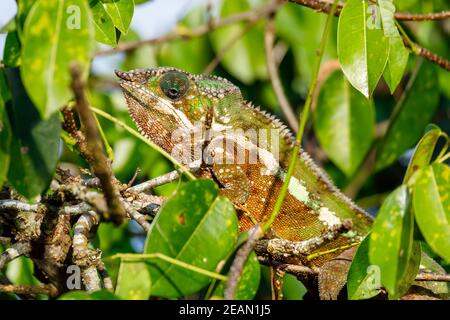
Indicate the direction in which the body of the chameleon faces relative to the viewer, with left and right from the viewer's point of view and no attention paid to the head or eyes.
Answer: facing to the left of the viewer

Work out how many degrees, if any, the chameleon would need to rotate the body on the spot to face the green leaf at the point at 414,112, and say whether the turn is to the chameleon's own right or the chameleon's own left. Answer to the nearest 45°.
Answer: approximately 135° to the chameleon's own right

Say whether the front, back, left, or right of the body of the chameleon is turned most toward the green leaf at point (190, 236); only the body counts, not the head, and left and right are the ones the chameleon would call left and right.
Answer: left

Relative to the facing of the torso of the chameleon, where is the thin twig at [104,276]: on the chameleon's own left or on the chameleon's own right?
on the chameleon's own left

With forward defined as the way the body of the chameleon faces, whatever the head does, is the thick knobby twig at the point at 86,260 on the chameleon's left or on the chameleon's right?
on the chameleon's left

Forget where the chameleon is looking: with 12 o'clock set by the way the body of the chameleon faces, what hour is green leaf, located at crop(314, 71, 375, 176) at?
The green leaf is roughly at 4 o'clock from the chameleon.

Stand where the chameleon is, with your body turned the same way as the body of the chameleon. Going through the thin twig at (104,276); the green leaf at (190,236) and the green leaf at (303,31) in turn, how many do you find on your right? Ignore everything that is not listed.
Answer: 1

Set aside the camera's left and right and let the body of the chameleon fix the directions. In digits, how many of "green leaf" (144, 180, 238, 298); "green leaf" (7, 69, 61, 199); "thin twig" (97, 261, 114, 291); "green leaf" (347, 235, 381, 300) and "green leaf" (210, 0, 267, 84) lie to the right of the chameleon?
1

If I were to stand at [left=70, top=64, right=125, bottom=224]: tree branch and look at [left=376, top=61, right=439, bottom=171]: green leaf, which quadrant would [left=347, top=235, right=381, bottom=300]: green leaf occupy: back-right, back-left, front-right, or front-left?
front-right

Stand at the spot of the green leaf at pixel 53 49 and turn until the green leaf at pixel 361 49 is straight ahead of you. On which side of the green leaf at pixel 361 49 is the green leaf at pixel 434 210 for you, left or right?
right

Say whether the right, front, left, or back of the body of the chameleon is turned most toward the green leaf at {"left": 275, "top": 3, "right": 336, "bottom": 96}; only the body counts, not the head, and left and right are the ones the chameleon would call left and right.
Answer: right

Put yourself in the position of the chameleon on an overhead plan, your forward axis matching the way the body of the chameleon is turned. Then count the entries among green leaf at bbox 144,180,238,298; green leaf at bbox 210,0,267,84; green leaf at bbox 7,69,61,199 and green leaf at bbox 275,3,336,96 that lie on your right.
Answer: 2
